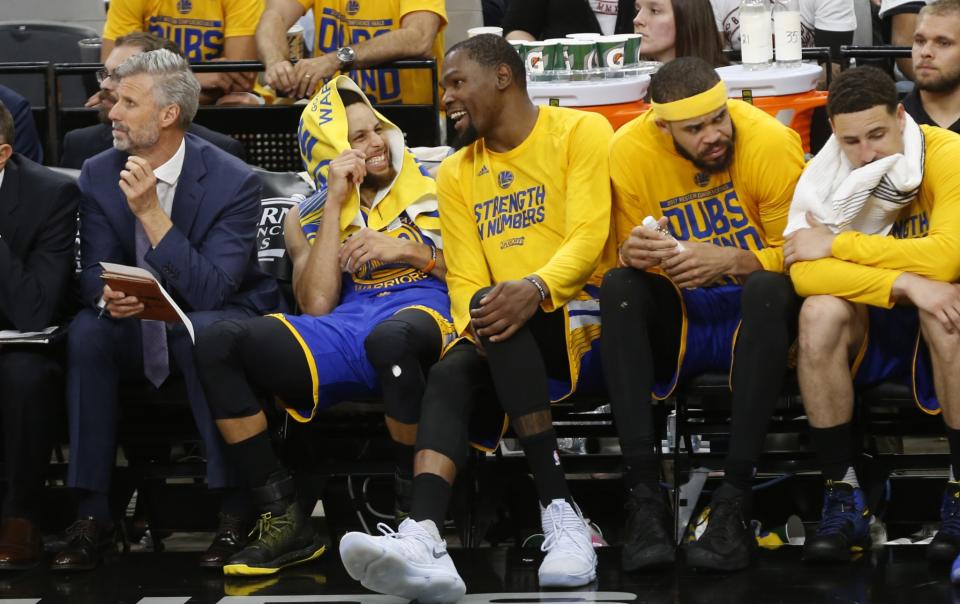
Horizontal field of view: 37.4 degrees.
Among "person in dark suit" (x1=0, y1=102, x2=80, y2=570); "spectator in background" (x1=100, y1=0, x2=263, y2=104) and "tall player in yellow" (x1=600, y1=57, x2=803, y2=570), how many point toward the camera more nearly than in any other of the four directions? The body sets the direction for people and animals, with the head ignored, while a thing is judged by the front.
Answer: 3

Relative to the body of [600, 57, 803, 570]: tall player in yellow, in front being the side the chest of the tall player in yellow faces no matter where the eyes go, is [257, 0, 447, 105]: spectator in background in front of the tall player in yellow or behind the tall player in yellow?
behind

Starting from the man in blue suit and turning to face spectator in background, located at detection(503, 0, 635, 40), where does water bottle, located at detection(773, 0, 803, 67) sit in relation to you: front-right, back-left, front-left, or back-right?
front-right

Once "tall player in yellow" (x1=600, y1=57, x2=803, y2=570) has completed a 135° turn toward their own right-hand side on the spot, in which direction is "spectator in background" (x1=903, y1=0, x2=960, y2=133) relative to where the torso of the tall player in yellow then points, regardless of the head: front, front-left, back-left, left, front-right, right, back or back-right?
right

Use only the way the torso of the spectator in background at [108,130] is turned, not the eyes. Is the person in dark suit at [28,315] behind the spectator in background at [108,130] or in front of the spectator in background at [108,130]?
in front

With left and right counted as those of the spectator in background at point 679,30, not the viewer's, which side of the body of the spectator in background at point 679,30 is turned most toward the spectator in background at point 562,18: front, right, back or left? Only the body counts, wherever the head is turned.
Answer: right

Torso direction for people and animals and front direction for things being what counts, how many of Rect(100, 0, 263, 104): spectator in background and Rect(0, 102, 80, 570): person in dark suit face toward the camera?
2

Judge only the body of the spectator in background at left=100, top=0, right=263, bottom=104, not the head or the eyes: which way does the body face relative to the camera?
toward the camera

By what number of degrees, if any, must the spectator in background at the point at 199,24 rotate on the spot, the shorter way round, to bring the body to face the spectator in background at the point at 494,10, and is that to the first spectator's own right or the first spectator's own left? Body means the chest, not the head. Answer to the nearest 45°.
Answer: approximately 135° to the first spectator's own left

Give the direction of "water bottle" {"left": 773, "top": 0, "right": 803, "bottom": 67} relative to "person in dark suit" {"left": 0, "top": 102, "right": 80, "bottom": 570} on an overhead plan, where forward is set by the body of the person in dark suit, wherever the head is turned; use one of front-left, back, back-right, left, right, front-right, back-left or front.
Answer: left

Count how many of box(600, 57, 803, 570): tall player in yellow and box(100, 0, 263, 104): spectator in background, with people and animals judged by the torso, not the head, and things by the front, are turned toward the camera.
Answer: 2

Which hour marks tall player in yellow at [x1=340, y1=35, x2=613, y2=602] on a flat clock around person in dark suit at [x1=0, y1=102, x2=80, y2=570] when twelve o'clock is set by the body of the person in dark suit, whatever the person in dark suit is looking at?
The tall player in yellow is roughly at 10 o'clock from the person in dark suit.

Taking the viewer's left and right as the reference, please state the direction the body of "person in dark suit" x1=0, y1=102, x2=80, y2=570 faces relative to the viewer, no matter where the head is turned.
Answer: facing the viewer

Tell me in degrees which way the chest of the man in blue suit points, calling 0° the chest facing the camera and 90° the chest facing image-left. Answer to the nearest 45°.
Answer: approximately 45°
